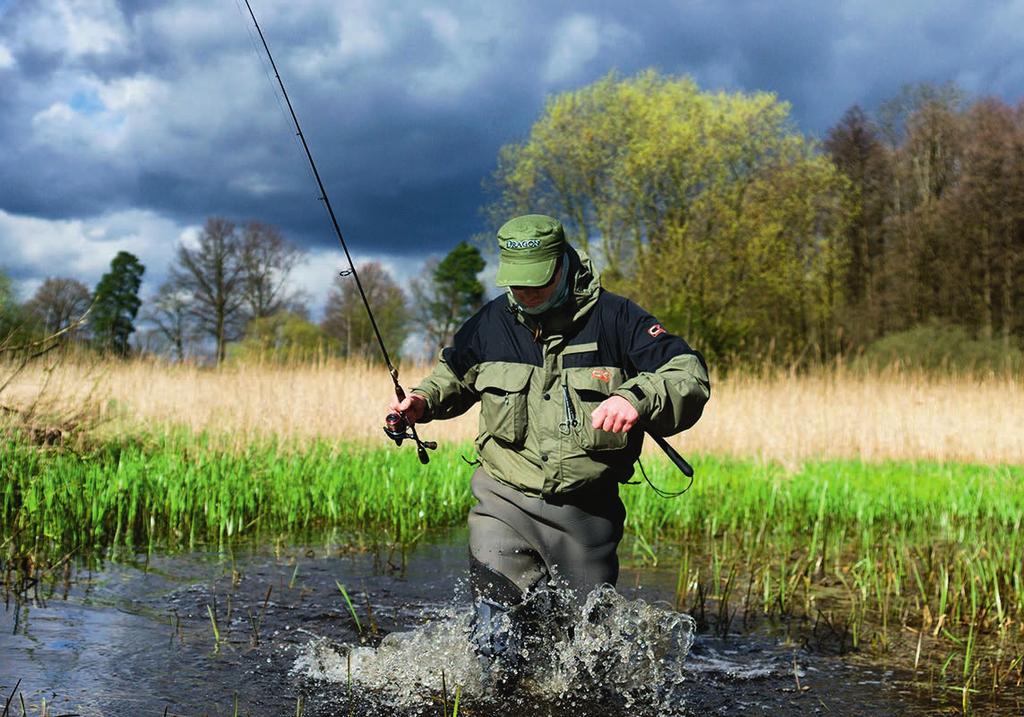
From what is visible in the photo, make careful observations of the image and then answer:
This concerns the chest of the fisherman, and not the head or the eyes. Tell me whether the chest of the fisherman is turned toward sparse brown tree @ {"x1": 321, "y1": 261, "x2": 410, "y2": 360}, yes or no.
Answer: no

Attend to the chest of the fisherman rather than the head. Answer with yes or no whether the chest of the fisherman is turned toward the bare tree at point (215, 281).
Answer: no

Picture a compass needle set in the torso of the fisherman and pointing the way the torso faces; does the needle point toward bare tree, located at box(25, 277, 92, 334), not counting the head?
no

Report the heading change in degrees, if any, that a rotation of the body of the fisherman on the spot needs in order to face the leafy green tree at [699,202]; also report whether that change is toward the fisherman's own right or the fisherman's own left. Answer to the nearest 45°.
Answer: approximately 180°

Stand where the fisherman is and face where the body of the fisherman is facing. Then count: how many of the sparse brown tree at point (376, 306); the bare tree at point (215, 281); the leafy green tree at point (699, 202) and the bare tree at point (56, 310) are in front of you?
0

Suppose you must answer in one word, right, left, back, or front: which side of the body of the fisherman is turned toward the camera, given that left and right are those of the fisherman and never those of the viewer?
front

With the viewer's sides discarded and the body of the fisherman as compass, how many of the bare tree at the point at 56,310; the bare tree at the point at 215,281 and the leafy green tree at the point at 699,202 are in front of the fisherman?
0
